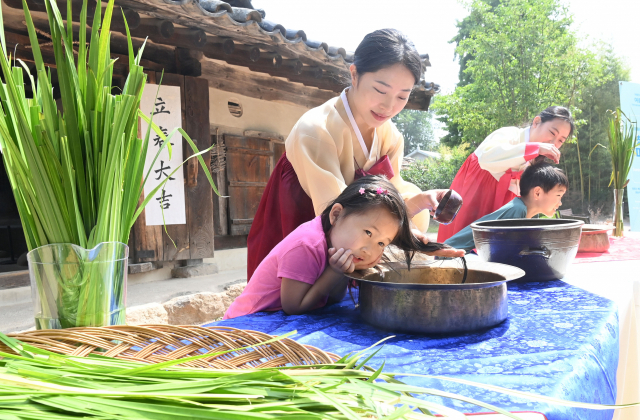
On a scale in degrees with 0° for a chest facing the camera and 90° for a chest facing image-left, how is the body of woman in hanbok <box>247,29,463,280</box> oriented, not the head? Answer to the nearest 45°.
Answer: approximately 315°

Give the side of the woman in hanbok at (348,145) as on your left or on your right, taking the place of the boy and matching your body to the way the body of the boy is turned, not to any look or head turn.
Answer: on your right

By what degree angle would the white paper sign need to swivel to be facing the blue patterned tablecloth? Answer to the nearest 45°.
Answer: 0° — it already faces it

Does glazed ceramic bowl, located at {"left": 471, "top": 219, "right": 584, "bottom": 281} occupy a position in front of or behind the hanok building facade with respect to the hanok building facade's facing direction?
in front

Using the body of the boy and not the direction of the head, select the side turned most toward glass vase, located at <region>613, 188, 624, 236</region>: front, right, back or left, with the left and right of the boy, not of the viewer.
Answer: left

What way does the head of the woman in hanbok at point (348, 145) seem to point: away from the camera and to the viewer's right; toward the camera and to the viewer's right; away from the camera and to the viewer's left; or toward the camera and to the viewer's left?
toward the camera and to the viewer's right

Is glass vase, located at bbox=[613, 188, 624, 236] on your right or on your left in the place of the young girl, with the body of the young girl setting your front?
on your left

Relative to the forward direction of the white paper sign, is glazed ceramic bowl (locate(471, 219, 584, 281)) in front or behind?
in front
